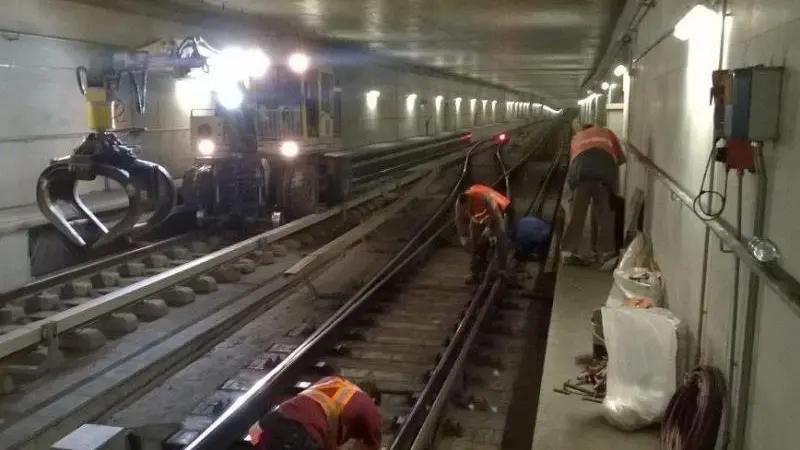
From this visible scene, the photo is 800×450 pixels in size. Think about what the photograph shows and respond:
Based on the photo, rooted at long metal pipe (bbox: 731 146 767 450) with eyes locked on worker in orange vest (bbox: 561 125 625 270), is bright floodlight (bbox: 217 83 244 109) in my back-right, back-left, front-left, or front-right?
front-left

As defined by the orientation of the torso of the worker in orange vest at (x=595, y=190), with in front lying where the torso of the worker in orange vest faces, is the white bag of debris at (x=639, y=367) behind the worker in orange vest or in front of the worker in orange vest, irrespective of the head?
behind

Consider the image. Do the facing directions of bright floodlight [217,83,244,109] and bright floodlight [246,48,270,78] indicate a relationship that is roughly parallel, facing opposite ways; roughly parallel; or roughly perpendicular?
roughly parallel

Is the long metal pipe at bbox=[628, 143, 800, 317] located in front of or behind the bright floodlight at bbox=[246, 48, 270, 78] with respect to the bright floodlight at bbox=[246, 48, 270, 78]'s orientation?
in front

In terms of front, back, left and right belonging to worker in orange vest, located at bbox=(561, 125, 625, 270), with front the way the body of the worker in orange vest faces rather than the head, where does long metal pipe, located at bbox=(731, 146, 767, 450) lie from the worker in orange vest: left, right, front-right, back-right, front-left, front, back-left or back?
back

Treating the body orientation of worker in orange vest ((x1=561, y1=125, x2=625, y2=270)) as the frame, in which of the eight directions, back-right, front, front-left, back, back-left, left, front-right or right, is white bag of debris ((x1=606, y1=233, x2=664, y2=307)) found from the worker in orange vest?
back

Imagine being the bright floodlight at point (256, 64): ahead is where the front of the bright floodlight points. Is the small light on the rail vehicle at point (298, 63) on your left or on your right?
on your left

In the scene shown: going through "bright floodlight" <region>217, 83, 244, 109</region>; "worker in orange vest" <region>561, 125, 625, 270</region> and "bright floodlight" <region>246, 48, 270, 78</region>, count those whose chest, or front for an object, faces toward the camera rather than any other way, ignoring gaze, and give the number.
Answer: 2

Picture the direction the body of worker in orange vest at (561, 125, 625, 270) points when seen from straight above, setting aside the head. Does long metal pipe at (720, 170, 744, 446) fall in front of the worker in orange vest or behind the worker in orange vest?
behind

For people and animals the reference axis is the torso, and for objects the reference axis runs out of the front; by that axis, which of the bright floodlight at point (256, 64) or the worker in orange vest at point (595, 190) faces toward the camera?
the bright floodlight

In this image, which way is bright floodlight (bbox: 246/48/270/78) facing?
toward the camera

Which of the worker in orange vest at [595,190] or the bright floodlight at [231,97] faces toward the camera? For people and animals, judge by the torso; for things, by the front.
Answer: the bright floodlight

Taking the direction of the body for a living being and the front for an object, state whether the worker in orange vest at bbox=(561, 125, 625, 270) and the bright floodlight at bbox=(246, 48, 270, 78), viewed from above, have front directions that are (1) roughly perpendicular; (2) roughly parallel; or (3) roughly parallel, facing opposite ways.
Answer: roughly parallel, facing opposite ways

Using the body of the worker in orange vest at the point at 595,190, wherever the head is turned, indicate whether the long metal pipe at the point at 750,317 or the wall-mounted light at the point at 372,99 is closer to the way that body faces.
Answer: the wall-mounted light

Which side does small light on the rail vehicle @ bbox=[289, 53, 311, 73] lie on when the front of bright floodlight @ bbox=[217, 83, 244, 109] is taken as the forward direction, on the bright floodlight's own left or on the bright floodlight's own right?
on the bright floodlight's own left

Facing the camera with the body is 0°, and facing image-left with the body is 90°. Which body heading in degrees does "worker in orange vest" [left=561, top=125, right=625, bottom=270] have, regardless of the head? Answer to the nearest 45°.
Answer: approximately 180°
